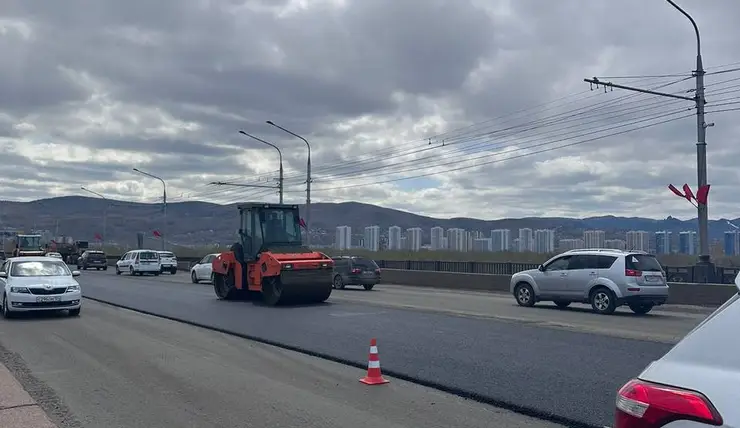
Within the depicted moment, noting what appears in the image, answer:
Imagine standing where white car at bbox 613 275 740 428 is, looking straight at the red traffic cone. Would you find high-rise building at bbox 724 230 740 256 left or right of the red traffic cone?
right

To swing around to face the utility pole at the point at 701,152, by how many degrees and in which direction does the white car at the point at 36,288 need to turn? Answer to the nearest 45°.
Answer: approximately 90° to its left

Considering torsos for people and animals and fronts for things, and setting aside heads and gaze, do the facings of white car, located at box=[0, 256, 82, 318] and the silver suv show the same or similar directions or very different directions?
very different directions

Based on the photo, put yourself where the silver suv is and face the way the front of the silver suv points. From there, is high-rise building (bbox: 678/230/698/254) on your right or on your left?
on your right

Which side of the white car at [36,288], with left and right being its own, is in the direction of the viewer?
front
